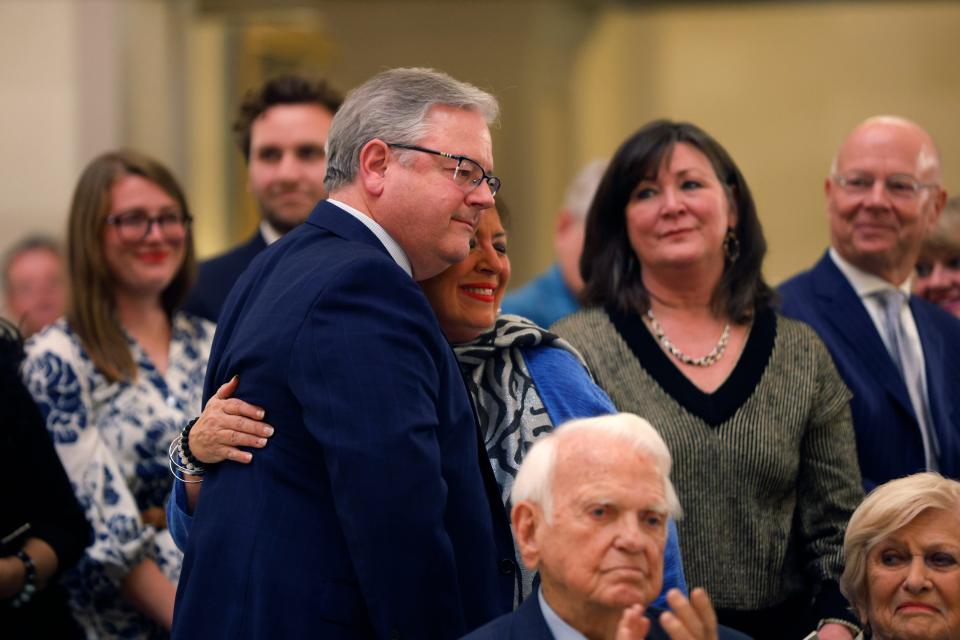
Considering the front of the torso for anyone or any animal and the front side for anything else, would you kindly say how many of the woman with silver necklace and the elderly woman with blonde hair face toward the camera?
2

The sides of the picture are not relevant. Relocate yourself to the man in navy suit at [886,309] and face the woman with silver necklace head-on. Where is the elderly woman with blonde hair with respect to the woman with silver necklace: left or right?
left

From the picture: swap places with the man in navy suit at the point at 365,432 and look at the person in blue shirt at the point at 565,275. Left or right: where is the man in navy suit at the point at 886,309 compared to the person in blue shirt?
right

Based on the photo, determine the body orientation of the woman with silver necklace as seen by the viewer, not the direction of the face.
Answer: toward the camera

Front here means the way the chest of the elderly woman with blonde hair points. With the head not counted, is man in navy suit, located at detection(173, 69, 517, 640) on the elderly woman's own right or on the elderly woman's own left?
on the elderly woman's own right

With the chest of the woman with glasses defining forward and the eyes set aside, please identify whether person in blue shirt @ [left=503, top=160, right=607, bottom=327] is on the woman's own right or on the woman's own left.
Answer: on the woman's own left

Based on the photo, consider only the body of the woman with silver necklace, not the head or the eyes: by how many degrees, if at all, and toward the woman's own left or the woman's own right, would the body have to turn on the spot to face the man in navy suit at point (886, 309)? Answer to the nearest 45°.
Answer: approximately 135° to the woman's own left

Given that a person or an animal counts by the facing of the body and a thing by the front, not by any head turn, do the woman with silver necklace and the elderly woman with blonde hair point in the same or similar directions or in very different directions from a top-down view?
same or similar directions

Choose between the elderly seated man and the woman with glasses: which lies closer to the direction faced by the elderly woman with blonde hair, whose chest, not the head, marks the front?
the elderly seated man

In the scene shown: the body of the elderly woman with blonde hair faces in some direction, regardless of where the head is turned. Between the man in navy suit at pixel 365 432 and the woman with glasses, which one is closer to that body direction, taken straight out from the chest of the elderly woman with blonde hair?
the man in navy suit

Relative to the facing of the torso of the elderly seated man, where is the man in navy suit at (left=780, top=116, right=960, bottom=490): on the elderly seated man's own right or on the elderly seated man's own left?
on the elderly seated man's own left

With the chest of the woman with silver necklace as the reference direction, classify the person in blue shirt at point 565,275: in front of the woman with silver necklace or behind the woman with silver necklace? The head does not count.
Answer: behind

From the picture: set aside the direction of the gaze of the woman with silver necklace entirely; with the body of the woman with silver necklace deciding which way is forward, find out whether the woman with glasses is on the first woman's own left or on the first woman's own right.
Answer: on the first woman's own right

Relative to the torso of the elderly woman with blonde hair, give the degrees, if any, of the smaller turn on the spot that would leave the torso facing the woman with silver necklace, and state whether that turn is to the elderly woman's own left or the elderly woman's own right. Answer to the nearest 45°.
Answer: approximately 135° to the elderly woman's own right

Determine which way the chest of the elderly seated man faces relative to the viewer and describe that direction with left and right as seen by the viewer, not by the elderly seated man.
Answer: facing the viewer and to the right of the viewer

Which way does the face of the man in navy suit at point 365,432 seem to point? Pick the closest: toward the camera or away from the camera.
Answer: toward the camera

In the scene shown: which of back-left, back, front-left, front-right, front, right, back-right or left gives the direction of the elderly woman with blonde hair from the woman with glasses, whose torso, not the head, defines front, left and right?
front

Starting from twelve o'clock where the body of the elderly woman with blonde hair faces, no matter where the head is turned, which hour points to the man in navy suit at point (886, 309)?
The man in navy suit is roughly at 6 o'clock from the elderly woman with blonde hair.
